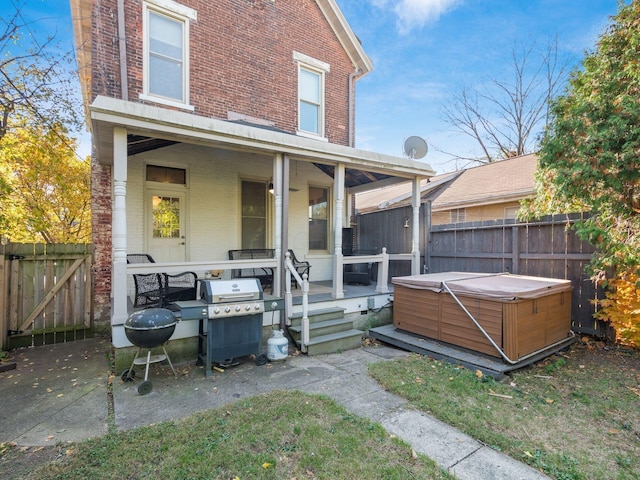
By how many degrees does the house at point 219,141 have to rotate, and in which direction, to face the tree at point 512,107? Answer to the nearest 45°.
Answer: approximately 90° to its left

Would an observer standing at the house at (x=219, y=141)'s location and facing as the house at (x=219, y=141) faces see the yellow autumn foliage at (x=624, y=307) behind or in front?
in front

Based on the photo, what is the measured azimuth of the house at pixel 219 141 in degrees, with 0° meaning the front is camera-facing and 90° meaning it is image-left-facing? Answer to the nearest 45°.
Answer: approximately 315°

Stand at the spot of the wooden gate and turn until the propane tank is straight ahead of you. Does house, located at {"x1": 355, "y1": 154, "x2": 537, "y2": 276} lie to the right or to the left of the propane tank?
left

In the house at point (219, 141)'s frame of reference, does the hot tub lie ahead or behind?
ahead
